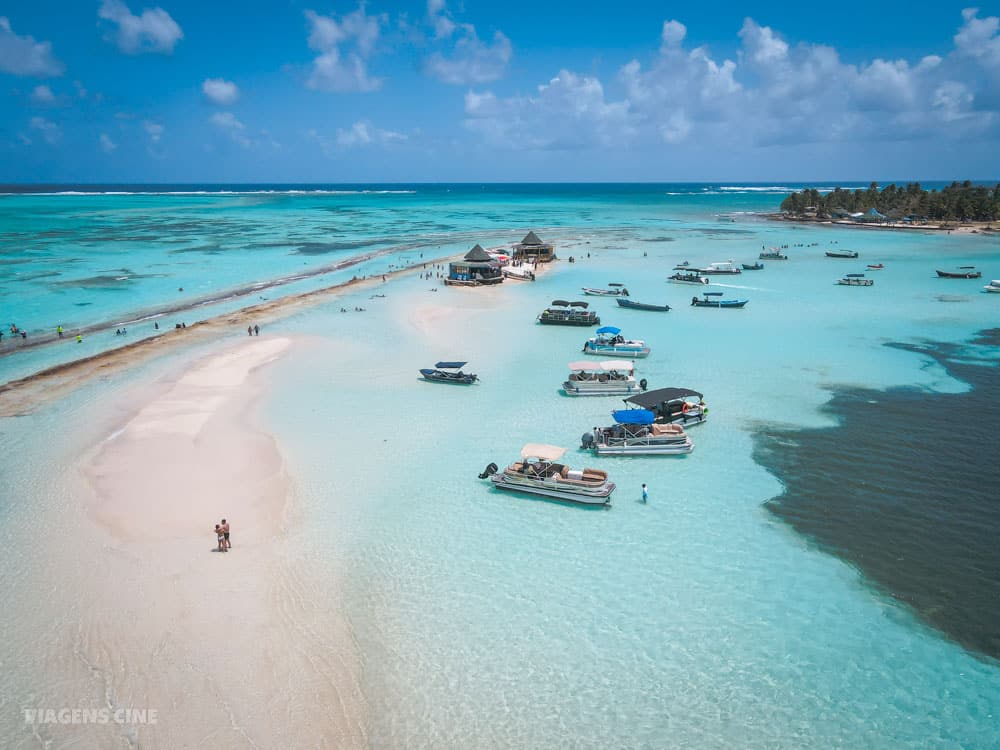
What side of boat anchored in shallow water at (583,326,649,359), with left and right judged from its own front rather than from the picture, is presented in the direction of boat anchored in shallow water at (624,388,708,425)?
right

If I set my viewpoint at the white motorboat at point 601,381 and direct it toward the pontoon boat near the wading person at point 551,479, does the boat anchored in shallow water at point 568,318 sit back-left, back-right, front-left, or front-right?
back-right

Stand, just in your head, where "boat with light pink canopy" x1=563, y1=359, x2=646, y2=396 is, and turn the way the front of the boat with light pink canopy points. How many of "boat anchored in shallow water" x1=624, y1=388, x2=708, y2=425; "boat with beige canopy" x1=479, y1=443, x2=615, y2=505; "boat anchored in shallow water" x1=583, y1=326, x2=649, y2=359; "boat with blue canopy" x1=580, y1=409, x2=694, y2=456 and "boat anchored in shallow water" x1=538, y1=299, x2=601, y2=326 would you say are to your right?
2

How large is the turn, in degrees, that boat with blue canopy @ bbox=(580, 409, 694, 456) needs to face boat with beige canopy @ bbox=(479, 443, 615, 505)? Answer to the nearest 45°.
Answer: approximately 135° to its right

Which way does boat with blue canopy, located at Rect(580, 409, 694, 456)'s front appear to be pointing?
to the viewer's right

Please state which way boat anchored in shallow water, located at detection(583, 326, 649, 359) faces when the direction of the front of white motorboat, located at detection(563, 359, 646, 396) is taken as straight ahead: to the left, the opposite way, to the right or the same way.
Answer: the opposite way

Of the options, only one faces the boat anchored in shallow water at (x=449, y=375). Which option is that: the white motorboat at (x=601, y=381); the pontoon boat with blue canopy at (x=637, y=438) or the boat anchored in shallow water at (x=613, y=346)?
the white motorboat

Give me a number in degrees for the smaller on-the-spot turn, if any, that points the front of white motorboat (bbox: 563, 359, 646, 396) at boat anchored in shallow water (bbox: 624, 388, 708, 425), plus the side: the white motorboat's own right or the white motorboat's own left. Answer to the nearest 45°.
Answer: approximately 135° to the white motorboat's own left

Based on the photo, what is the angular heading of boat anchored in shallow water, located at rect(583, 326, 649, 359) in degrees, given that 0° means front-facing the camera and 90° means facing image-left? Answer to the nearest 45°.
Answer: approximately 270°

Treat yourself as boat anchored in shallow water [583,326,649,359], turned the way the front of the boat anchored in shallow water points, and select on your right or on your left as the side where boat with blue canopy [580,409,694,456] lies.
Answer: on your right

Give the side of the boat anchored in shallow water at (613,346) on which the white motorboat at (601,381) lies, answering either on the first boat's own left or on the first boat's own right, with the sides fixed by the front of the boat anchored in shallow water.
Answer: on the first boat's own right
